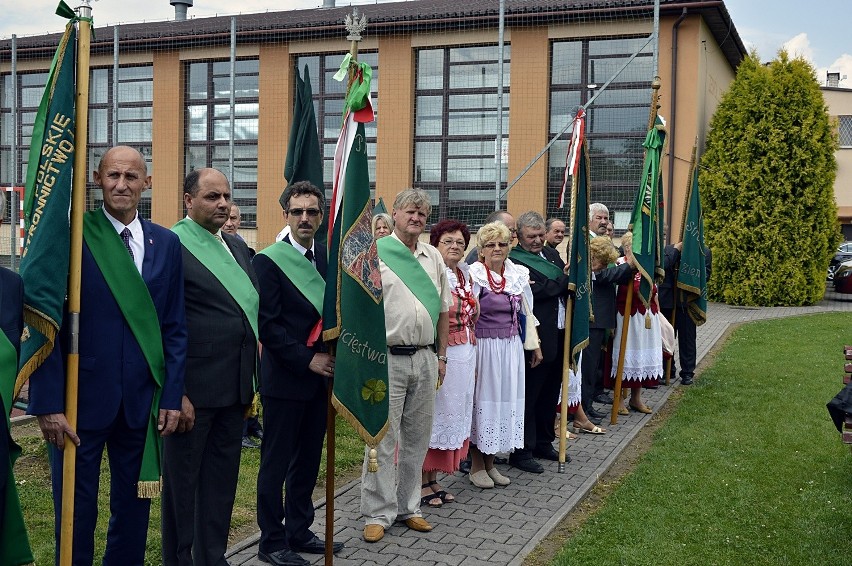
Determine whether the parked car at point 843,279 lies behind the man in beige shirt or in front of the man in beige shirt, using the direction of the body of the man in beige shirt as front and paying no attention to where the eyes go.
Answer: behind

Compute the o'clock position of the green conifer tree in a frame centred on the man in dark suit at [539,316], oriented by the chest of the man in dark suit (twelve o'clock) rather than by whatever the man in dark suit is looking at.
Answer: The green conifer tree is roughly at 8 o'clock from the man in dark suit.

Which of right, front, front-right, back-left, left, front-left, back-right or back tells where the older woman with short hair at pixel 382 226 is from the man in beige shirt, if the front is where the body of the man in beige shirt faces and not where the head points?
back

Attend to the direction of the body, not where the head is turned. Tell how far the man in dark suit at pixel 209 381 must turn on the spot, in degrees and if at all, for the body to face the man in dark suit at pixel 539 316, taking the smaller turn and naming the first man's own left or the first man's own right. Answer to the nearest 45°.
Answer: approximately 90° to the first man's own left

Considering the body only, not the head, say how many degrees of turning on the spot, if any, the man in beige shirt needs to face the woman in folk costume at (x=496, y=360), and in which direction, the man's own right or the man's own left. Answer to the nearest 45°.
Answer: approximately 135° to the man's own left

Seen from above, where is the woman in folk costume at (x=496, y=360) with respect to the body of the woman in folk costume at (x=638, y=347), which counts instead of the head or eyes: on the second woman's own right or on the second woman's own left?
on the second woman's own right

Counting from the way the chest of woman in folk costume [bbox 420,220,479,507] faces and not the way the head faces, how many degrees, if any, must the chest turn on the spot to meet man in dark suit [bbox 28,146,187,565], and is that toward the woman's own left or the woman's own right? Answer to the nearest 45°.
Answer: approximately 90° to the woman's own right

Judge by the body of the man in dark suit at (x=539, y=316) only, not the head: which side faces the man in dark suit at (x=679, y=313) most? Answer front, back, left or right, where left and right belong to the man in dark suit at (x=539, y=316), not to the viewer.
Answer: left

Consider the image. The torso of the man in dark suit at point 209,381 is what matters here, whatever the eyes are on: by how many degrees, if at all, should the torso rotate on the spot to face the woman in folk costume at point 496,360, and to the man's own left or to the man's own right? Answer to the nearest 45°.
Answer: approximately 90° to the man's own left

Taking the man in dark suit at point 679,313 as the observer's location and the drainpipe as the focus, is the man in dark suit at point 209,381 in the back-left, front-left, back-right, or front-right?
back-left

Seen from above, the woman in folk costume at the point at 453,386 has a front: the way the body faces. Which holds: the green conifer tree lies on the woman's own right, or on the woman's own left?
on the woman's own left
